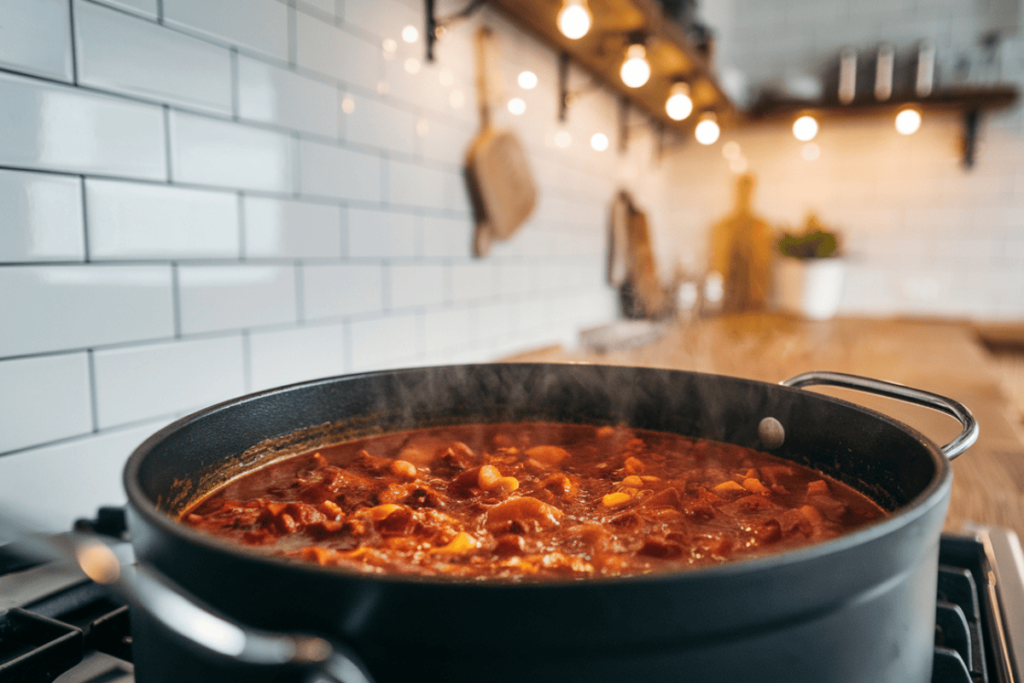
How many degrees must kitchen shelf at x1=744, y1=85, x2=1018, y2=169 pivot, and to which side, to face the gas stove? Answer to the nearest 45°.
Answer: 0° — it already faces it

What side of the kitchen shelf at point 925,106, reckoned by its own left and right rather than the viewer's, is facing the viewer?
front

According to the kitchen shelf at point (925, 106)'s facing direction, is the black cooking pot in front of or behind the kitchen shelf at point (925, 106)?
in front

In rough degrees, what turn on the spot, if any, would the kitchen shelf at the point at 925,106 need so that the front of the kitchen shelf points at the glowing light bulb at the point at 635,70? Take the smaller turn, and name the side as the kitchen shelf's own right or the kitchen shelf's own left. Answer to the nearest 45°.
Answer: approximately 45° to the kitchen shelf's own right

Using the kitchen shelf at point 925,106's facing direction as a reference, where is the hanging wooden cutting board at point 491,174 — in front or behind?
in front

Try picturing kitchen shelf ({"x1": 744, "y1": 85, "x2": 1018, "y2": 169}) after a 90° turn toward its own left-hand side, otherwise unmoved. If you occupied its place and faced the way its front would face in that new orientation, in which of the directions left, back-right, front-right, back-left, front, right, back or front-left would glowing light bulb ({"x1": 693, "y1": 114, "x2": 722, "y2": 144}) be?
back-right
